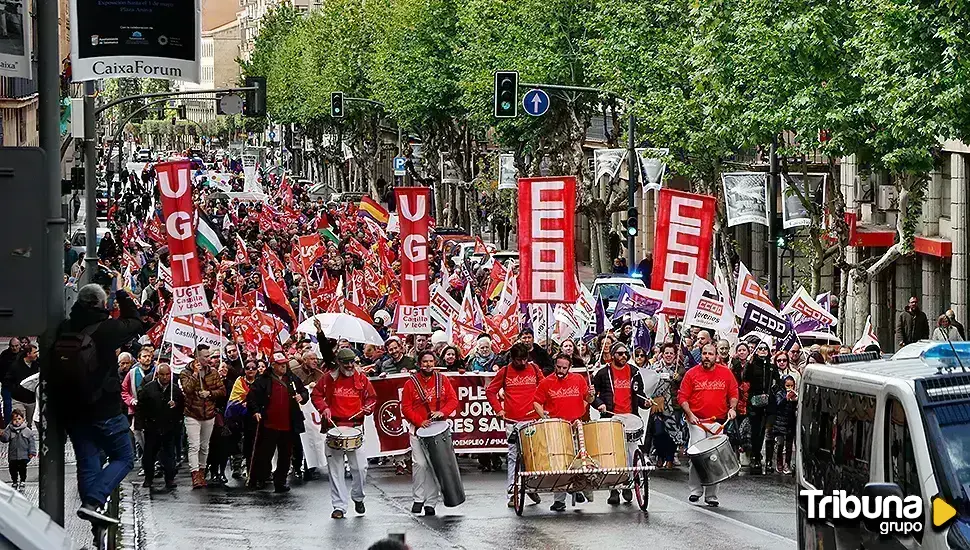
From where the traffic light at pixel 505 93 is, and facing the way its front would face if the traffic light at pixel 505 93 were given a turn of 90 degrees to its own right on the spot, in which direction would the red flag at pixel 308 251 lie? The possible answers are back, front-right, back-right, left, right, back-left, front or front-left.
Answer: front

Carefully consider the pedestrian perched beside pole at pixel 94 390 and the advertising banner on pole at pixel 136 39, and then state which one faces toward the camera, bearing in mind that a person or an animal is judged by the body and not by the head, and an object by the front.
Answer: the advertising banner on pole

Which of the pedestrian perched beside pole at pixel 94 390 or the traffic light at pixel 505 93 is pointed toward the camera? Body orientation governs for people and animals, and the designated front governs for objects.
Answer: the traffic light

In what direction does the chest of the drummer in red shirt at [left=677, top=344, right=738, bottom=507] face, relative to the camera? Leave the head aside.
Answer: toward the camera

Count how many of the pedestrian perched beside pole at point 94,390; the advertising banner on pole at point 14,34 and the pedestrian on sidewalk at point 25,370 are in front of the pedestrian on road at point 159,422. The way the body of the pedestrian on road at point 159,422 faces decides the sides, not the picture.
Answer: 2

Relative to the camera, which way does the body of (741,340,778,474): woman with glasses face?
toward the camera

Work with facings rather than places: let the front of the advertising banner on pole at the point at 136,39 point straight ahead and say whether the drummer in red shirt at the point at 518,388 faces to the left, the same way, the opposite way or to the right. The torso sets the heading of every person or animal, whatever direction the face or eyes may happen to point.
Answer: the same way

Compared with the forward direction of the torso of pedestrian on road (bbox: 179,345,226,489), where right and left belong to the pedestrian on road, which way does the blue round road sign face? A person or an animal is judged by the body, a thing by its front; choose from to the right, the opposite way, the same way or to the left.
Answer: the same way

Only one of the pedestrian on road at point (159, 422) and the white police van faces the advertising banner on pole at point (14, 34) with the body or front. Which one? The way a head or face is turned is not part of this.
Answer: the pedestrian on road

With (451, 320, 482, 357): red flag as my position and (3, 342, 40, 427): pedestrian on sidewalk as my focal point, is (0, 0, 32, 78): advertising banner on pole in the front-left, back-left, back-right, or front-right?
front-left

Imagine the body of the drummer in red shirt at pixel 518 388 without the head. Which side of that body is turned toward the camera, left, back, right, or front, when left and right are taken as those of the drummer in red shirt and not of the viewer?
front

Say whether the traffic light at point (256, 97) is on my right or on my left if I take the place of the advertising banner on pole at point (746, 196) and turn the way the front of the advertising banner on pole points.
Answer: on my right

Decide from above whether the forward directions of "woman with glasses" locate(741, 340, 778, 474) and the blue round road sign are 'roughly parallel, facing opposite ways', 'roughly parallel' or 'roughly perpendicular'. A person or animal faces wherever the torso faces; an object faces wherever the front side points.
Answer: roughly parallel

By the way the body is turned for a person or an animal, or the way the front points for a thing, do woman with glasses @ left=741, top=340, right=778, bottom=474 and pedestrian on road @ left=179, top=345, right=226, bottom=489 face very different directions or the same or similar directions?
same or similar directions

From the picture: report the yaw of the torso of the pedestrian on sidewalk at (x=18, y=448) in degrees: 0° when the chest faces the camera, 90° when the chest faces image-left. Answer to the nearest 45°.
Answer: approximately 0°

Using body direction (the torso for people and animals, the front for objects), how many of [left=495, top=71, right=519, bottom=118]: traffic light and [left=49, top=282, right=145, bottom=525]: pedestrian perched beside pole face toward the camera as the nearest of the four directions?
1
